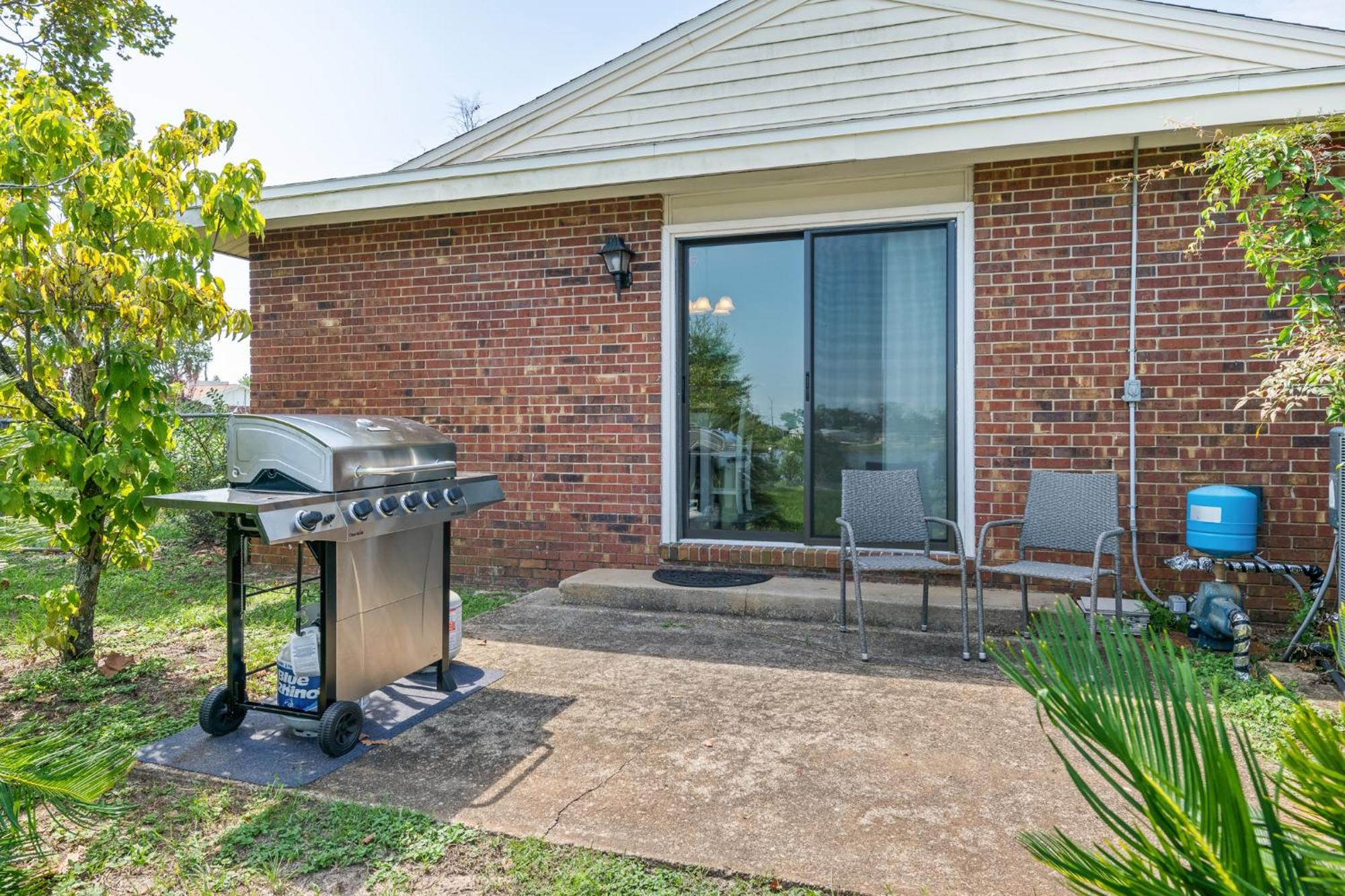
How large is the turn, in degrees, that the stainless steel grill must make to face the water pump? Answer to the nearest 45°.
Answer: approximately 45° to its left

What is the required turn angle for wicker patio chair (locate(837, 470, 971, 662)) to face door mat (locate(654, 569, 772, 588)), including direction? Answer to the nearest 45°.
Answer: approximately 90° to its right

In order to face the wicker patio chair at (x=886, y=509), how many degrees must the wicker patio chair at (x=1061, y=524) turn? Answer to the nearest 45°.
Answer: approximately 45° to its right

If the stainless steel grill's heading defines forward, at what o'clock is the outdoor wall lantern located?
The outdoor wall lantern is roughly at 9 o'clock from the stainless steel grill.

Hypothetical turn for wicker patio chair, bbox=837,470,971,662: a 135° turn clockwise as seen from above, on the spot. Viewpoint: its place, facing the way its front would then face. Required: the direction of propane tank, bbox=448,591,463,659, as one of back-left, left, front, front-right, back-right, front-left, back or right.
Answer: left

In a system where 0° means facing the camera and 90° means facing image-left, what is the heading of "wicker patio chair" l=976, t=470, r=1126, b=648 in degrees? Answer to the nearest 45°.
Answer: approximately 45°

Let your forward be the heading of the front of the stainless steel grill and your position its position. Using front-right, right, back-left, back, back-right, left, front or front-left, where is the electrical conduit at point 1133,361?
front-left

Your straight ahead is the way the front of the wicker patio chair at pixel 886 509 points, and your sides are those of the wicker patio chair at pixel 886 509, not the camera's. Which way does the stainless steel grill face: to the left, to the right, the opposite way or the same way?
to the left

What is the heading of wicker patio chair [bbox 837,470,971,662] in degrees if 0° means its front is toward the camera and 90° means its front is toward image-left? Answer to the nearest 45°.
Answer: approximately 0°

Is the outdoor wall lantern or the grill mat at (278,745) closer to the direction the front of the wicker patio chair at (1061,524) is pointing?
the grill mat
